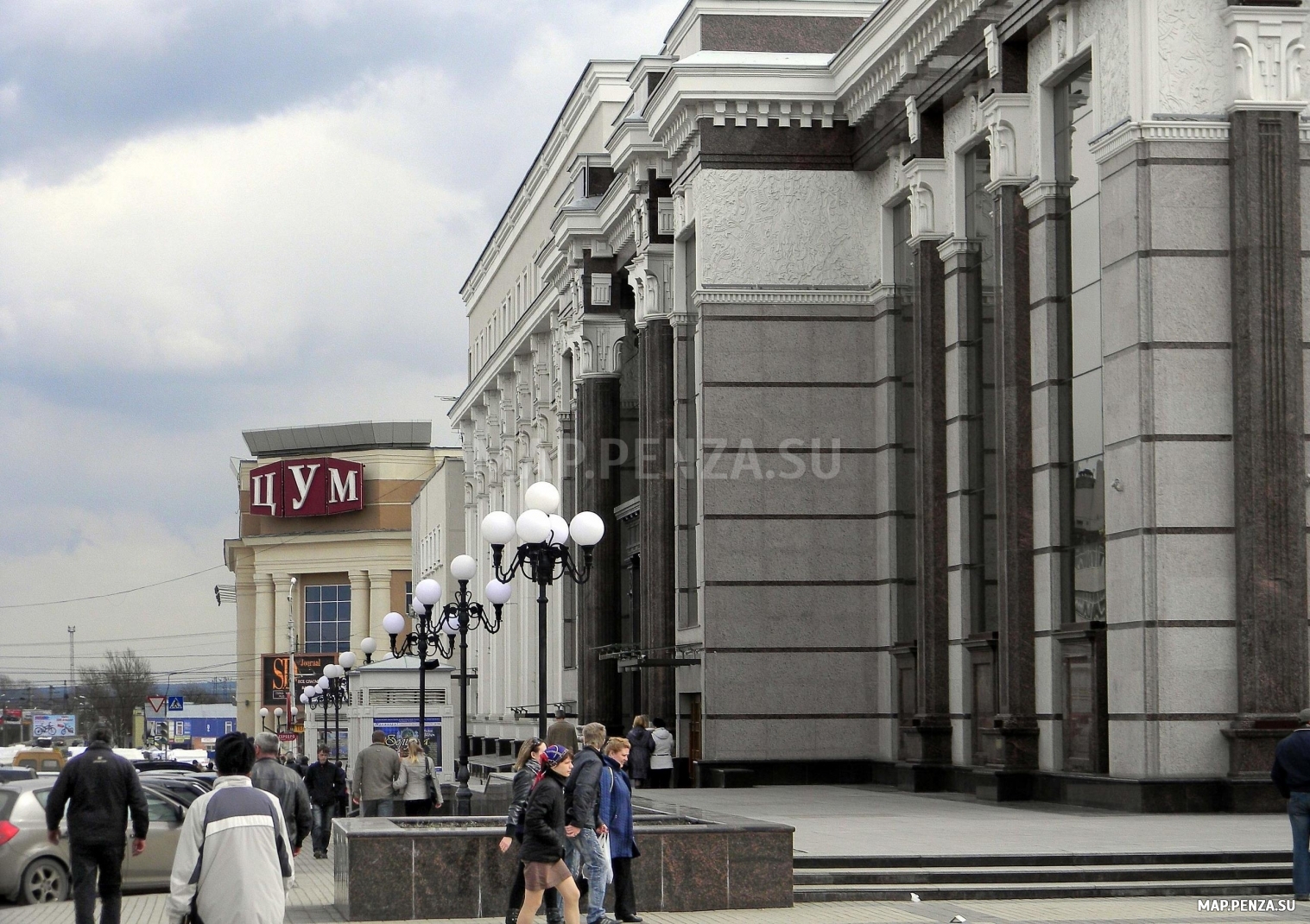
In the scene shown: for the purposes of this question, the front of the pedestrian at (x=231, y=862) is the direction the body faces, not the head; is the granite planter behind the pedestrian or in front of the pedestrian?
in front

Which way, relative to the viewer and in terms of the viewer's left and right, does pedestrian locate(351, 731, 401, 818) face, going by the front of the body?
facing away from the viewer

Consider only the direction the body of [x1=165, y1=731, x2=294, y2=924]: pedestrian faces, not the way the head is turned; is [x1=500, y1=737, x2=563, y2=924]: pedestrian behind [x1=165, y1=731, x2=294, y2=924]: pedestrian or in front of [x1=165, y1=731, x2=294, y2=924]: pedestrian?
in front

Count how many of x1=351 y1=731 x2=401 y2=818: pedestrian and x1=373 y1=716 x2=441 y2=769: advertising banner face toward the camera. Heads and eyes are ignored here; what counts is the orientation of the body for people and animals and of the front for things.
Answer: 1

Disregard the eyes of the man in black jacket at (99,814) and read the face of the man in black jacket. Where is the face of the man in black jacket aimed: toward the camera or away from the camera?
away from the camera

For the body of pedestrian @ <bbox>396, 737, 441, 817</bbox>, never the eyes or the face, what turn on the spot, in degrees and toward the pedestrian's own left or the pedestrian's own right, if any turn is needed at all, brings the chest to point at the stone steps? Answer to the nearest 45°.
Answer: approximately 135° to the pedestrian's own right

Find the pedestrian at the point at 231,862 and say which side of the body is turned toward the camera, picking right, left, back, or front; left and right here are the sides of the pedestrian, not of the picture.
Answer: back

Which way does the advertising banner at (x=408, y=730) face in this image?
toward the camera

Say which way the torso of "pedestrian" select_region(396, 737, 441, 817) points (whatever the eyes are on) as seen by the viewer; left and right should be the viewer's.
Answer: facing away from the viewer

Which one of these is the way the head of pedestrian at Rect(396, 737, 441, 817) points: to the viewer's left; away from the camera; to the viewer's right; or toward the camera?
away from the camera

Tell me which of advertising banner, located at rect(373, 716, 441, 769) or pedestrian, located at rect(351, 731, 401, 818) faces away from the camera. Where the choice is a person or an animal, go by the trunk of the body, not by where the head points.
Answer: the pedestrian

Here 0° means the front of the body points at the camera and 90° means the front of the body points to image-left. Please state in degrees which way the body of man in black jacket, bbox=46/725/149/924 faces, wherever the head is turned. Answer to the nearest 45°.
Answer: approximately 180°

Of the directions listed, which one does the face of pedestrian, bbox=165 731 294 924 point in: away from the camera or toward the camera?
away from the camera
